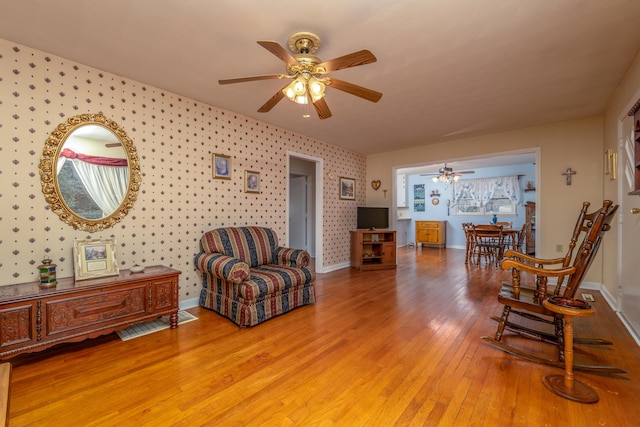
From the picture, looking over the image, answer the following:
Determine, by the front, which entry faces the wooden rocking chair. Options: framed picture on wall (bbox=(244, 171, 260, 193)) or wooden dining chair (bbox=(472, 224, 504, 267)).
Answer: the framed picture on wall

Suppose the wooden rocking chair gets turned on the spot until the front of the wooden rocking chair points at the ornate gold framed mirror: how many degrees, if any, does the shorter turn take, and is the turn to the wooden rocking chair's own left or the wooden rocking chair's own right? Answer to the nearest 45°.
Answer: approximately 45° to the wooden rocking chair's own left

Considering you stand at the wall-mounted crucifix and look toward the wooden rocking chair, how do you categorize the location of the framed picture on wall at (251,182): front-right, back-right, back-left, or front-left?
front-right

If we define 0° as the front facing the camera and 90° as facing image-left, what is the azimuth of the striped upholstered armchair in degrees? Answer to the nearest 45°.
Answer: approximately 315°

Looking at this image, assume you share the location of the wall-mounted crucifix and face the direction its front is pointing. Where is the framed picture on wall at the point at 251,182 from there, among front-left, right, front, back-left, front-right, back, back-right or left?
front-right

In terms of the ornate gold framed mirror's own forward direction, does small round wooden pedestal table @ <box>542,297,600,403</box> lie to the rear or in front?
in front

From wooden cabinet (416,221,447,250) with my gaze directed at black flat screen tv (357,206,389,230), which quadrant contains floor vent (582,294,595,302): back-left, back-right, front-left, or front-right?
front-left

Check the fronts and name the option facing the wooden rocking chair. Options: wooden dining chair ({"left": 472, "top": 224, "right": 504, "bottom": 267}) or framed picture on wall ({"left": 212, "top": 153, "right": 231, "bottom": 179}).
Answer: the framed picture on wall

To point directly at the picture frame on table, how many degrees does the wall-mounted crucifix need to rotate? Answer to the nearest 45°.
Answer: approximately 45° to its right

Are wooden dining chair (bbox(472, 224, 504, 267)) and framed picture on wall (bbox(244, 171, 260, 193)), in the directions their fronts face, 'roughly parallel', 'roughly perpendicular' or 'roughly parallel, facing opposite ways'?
roughly perpendicular

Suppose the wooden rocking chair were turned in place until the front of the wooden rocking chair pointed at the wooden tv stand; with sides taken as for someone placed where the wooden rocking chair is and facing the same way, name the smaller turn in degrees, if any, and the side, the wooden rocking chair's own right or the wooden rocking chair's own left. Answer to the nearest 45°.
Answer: approximately 45° to the wooden rocking chair's own right

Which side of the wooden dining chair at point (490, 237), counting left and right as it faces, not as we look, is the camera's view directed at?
back

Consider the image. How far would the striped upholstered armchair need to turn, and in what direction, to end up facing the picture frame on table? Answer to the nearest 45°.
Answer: approximately 135° to its right

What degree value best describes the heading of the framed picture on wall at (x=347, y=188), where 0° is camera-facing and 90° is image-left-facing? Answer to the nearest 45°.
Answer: approximately 315°

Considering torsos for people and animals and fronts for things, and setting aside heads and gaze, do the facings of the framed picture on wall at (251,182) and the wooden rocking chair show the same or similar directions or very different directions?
very different directions

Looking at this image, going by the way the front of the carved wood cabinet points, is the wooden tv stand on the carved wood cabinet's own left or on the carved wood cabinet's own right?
on the carved wood cabinet's own left

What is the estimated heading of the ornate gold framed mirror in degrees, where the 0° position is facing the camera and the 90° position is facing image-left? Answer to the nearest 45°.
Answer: approximately 315°

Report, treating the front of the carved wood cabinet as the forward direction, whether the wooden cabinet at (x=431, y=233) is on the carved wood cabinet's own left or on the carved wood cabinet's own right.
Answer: on the carved wood cabinet's own left
